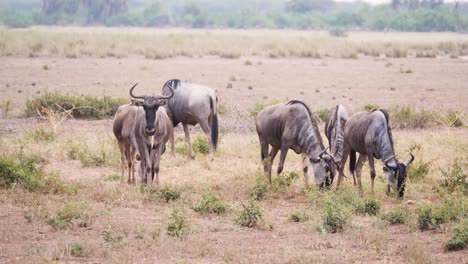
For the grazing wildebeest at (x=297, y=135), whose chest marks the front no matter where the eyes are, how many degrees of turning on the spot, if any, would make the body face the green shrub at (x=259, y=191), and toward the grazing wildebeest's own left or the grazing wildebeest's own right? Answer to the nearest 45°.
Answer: approximately 90° to the grazing wildebeest's own right

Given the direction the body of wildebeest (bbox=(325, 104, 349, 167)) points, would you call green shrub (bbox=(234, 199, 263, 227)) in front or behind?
in front

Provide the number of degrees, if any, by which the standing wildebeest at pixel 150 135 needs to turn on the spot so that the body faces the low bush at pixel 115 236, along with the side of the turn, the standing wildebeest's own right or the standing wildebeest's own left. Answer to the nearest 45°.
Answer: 0° — it already faces it

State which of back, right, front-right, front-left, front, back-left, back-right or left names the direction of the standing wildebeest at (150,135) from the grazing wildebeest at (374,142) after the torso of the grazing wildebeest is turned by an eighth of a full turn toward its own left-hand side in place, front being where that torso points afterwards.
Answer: back

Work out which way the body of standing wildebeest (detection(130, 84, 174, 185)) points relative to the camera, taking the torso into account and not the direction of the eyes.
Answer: toward the camera

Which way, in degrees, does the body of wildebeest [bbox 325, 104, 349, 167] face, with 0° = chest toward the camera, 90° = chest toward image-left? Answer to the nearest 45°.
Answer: approximately 0°

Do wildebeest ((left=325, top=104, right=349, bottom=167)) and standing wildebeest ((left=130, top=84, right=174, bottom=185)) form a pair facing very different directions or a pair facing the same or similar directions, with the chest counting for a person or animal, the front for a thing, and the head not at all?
same or similar directions

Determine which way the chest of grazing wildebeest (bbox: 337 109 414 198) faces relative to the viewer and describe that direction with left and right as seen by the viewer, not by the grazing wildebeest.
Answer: facing the viewer and to the right of the viewer

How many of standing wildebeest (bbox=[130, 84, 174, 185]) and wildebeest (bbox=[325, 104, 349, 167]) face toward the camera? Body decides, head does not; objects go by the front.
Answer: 2

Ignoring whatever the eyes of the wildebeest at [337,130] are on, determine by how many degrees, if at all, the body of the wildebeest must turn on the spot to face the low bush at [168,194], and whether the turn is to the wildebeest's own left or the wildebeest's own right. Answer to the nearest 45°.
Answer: approximately 45° to the wildebeest's own right

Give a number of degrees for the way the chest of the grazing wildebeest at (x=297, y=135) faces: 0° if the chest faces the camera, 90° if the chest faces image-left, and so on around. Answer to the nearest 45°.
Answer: approximately 315°

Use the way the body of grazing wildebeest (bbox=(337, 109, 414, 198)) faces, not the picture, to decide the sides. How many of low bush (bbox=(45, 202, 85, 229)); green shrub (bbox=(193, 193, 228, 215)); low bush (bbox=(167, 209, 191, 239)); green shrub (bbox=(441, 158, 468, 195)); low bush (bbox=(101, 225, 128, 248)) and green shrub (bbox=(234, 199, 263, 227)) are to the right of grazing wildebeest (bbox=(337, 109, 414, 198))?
5
